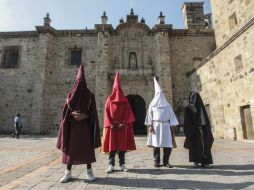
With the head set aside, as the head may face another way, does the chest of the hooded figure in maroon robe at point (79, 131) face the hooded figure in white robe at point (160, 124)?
no

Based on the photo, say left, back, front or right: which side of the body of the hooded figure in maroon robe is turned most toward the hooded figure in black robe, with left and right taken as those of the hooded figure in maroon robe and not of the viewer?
left

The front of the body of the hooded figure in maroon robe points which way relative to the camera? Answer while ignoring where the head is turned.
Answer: toward the camera

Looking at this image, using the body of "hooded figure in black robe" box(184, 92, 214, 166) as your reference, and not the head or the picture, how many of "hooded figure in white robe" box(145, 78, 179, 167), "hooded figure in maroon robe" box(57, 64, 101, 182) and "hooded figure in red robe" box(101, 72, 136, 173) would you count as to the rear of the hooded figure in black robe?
0

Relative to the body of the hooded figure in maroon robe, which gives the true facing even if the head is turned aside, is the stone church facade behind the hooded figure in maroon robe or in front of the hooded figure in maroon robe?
behind

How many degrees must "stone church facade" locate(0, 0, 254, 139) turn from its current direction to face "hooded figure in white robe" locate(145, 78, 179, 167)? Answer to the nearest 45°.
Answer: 0° — it already faces them

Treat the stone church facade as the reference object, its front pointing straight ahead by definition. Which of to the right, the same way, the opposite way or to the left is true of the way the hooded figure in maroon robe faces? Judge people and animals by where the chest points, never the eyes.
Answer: the same way

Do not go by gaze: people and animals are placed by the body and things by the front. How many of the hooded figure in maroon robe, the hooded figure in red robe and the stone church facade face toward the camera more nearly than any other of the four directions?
3

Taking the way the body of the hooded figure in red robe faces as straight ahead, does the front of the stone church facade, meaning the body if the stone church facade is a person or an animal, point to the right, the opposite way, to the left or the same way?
the same way

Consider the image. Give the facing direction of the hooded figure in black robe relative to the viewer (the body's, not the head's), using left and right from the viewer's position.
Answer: facing the viewer and to the left of the viewer

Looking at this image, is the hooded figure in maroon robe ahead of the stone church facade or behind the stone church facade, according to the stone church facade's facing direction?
ahead

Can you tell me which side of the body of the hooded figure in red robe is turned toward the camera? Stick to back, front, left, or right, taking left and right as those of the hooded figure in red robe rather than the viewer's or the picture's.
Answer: front

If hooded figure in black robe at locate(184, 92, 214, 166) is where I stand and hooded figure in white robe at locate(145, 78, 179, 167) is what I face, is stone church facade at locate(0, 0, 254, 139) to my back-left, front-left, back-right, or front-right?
front-right

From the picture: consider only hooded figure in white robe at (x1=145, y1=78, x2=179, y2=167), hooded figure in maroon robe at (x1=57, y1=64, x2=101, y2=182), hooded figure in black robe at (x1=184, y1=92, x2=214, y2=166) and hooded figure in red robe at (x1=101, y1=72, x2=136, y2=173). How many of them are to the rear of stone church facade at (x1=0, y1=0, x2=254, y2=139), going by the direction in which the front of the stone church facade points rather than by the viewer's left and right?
0

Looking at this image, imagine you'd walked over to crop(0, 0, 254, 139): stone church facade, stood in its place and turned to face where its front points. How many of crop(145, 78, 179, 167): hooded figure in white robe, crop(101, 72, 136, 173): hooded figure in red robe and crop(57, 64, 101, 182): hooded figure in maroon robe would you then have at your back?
0
